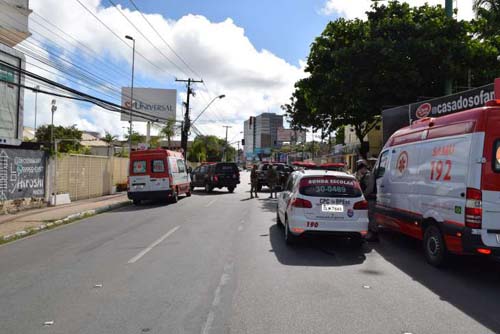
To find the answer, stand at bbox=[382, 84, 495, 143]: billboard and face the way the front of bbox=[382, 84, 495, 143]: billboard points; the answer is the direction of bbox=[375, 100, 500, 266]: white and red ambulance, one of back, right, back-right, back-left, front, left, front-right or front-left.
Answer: front-left

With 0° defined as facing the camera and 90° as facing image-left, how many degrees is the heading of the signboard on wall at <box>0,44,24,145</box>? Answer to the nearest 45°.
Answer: approximately 315°

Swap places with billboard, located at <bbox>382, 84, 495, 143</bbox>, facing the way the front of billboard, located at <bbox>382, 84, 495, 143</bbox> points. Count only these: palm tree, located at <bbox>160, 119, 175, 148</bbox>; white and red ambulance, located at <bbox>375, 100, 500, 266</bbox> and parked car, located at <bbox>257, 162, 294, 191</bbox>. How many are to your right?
2

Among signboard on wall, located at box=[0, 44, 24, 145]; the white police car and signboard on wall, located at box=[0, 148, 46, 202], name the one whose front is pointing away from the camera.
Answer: the white police car

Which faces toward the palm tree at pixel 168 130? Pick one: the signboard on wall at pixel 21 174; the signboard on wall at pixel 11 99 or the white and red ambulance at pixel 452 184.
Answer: the white and red ambulance

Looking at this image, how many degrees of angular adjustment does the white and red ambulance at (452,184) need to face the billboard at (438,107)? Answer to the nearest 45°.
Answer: approximately 45° to its right

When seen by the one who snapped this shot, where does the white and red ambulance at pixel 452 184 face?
facing away from the viewer and to the left of the viewer

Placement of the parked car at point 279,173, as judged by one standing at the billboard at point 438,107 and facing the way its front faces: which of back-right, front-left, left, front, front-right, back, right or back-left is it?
right

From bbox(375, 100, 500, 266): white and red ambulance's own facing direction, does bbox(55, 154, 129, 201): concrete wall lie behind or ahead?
ahead

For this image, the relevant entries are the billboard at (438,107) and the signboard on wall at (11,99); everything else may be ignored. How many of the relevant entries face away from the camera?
0

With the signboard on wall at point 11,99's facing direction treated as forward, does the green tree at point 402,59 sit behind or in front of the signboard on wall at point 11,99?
in front

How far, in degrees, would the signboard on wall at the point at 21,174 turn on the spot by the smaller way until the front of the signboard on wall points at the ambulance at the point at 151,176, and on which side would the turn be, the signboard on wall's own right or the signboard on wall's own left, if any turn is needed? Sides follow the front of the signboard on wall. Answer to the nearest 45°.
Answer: approximately 45° to the signboard on wall's own left

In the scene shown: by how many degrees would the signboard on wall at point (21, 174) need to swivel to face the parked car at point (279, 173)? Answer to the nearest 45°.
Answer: approximately 45° to its left

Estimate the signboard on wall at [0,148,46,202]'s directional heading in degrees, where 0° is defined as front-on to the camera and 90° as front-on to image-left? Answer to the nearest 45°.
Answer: approximately 315°

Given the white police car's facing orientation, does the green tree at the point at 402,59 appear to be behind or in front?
in front

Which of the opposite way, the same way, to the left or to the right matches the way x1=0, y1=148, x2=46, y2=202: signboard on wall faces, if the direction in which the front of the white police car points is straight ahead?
to the right

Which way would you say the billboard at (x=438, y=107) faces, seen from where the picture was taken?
facing the viewer and to the left of the viewer

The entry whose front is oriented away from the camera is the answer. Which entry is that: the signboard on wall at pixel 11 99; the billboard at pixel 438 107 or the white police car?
the white police car

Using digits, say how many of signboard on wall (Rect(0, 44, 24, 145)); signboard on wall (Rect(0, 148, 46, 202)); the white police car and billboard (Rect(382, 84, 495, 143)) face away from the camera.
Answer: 1

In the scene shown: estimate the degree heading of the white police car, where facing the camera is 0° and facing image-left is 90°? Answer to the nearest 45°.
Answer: approximately 180°
